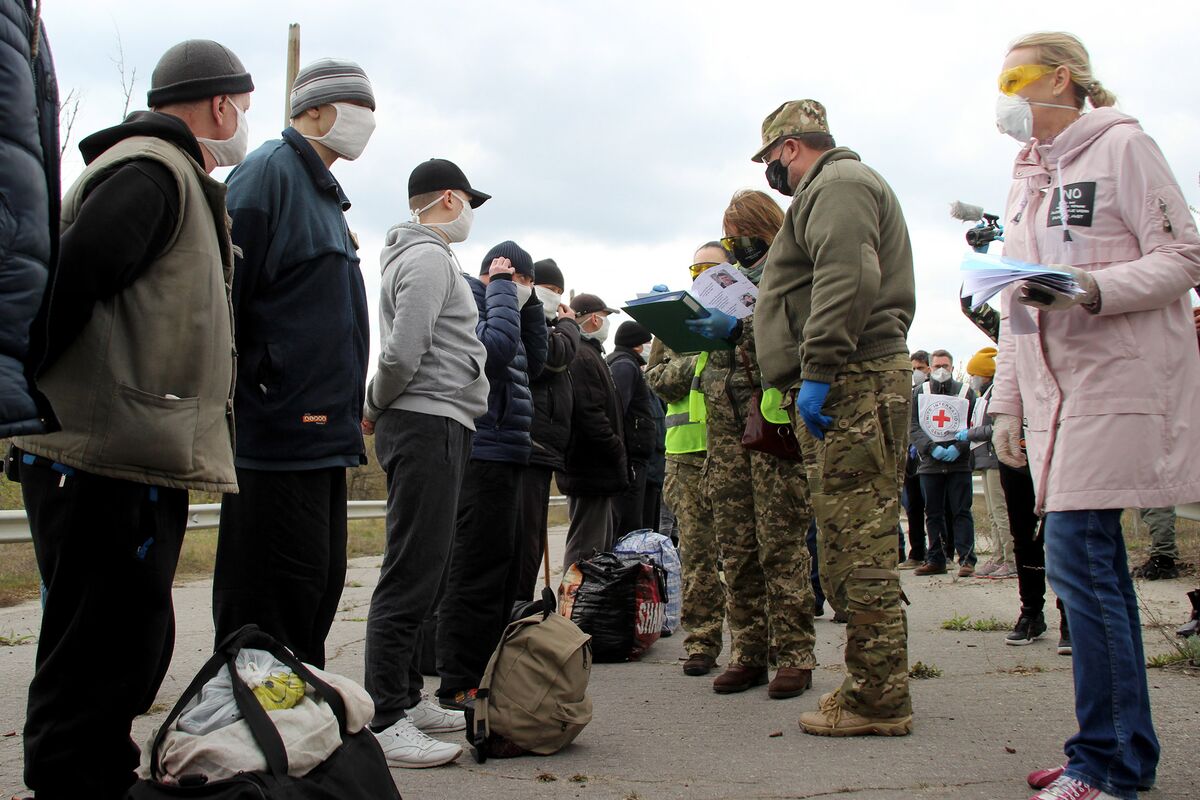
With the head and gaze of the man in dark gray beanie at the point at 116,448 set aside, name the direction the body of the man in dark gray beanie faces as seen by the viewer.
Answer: to the viewer's right

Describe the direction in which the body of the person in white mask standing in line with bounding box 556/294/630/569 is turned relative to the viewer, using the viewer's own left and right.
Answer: facing to the right of the viewer

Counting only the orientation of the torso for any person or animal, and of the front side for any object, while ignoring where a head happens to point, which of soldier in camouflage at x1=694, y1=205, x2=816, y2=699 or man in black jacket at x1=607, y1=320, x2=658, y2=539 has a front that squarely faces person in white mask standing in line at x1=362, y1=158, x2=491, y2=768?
the soldier in camouflage

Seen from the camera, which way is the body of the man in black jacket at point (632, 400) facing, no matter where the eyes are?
to the viewer's right

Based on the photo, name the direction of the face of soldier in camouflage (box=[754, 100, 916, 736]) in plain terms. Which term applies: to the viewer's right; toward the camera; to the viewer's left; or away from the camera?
to the viewer's left

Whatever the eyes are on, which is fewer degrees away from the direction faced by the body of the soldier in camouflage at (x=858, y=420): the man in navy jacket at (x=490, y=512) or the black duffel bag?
the man in navy jacket

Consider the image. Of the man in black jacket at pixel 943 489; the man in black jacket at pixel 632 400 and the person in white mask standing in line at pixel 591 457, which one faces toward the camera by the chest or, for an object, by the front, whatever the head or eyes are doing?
the man in black jacket at pixel 943 489

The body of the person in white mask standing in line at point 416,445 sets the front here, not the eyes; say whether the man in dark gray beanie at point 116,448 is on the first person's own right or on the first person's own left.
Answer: on the first person's own right

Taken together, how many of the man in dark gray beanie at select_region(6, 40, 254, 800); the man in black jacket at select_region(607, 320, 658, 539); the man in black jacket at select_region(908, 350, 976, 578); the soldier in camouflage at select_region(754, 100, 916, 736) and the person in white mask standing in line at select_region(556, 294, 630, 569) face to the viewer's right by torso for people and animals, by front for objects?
3

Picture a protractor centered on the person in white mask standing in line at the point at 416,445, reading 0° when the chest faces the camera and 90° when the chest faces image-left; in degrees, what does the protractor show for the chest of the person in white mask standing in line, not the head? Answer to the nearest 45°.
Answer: approximately 270°
